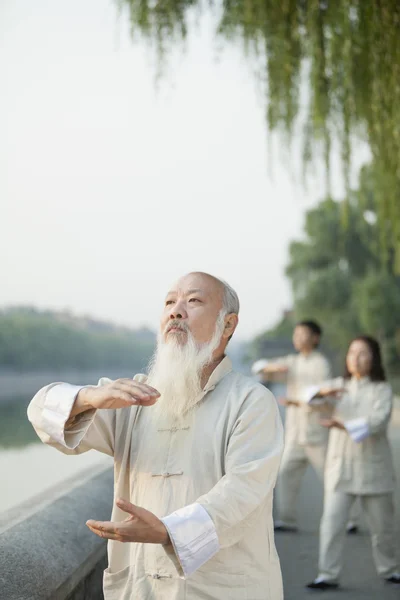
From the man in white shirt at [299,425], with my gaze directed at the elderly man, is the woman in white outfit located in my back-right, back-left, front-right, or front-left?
front-left

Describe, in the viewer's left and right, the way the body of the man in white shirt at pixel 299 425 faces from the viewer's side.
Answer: facing the viewer and to the left of the viewer

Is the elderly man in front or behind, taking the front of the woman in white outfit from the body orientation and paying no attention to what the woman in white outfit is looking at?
in front

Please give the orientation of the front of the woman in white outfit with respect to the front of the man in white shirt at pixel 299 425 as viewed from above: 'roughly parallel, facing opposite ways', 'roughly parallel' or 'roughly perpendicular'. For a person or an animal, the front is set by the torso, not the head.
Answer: roughly parallel

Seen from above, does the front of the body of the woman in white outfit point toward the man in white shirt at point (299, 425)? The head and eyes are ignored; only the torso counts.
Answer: no

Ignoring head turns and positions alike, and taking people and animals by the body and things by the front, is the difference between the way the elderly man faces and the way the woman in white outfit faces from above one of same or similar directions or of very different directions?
same or similar directions

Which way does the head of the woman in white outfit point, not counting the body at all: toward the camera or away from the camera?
toward the camera

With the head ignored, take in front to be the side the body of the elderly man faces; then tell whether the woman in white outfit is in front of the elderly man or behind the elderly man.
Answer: behind

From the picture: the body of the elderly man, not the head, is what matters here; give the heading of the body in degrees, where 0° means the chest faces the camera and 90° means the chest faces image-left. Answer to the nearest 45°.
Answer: approximately 45°

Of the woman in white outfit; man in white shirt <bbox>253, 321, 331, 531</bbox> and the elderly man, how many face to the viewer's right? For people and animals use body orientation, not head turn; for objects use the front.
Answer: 0

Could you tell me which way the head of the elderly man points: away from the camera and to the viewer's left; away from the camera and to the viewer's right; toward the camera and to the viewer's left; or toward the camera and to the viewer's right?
toward the camera and to the viewer's left

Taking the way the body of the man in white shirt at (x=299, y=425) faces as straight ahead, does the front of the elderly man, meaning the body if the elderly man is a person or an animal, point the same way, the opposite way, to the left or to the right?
the same way
